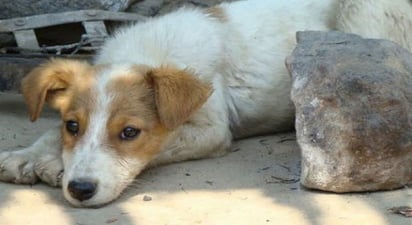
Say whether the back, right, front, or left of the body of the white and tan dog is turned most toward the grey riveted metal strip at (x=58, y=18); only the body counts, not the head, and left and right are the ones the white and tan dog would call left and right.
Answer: right

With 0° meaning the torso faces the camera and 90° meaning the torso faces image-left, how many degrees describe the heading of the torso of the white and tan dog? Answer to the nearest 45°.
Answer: approximately 45°
